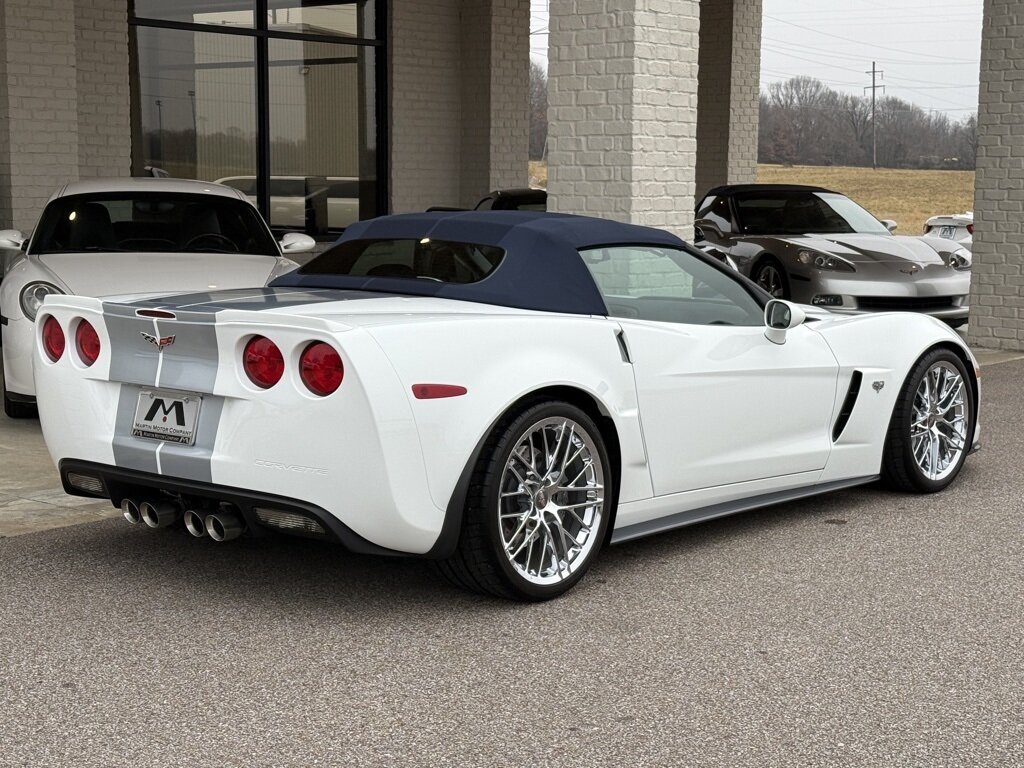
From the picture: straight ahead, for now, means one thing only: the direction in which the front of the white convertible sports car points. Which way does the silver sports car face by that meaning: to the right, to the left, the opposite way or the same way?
to the right

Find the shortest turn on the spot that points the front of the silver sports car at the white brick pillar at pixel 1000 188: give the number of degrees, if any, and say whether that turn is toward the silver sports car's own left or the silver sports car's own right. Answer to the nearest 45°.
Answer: approximately 45° to the silver sports car's own left

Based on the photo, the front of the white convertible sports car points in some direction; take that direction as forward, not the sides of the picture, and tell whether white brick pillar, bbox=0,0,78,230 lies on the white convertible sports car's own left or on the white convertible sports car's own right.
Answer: on the white convertible sports car's own left

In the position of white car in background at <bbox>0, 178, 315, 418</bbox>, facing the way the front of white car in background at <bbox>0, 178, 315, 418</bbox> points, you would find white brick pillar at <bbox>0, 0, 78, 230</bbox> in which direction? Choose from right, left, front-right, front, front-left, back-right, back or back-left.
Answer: back

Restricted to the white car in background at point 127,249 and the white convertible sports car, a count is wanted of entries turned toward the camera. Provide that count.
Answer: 1

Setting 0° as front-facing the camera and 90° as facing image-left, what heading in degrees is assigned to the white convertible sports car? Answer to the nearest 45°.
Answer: approximately 225°

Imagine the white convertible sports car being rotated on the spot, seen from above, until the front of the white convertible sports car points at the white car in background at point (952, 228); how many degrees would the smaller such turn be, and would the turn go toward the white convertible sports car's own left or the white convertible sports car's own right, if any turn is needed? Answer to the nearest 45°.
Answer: approximately 45° to the white convertible sports car's own left

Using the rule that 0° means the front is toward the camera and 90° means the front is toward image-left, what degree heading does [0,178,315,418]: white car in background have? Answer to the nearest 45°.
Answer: approximately 0°

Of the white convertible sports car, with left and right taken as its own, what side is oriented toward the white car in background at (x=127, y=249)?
left

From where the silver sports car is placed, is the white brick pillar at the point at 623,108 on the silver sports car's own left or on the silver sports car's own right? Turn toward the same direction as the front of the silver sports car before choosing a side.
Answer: on the silver sports car's own right
